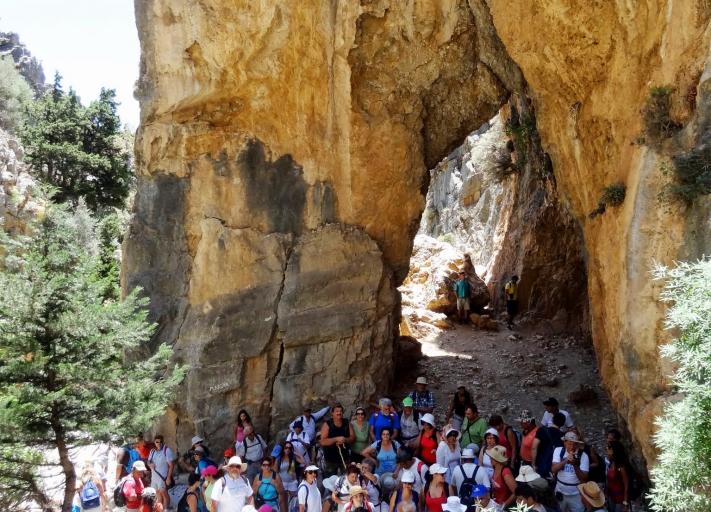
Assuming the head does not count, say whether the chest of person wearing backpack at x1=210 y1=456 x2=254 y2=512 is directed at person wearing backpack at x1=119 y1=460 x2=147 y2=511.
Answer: no

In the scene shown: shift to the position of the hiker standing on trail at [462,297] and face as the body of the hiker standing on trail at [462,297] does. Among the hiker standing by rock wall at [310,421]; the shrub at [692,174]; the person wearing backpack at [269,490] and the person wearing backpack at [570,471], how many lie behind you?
0

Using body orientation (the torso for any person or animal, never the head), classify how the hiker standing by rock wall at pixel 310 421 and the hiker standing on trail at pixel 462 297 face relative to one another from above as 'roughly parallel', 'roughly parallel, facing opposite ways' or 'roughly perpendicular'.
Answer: roughly parallel

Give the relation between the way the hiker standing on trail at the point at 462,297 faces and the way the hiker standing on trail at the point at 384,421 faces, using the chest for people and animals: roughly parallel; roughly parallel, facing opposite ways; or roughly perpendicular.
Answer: roughly parallel

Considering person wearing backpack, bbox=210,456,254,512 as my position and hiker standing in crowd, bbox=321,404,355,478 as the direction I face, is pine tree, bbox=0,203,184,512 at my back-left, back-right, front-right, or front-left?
back-left

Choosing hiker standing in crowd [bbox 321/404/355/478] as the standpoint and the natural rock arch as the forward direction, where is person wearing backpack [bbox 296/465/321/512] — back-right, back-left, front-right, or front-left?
back-left

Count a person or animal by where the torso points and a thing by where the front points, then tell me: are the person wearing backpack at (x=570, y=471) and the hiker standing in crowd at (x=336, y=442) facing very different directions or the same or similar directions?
same or similar directions

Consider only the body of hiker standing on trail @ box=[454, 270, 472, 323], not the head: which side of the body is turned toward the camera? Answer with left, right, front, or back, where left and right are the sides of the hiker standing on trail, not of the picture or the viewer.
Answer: front

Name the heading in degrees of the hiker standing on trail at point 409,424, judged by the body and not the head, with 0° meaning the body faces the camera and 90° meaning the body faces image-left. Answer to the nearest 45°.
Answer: approximately 0°

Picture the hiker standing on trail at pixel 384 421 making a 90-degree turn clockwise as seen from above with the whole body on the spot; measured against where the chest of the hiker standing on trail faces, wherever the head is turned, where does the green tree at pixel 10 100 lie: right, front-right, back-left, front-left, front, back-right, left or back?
front-right

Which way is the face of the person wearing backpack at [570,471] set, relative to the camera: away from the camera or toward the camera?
toward the camera

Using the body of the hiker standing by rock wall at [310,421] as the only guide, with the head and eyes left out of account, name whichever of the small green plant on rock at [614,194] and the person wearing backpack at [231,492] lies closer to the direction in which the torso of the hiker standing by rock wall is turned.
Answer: the person wearing backpack

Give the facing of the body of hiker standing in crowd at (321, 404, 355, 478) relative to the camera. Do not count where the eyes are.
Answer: toward the camera

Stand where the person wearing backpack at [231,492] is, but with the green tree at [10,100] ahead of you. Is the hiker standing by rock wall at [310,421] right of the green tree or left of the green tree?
right
